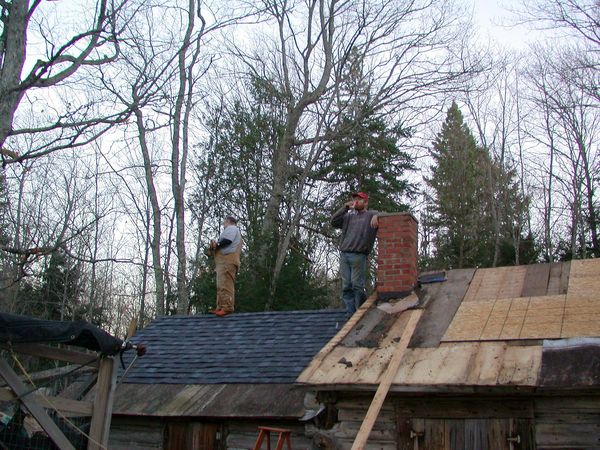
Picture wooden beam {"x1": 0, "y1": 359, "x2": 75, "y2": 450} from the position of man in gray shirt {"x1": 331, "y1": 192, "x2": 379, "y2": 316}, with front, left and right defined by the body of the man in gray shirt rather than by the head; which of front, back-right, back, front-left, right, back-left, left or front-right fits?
front-right

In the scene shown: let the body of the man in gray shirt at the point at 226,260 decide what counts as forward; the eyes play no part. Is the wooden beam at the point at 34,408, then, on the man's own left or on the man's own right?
on the man's own left

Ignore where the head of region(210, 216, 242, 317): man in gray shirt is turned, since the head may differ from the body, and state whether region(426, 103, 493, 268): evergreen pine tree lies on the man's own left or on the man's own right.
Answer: on the man's own right

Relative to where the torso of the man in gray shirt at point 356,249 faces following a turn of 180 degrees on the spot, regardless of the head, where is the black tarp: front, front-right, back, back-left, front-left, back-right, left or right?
back-left

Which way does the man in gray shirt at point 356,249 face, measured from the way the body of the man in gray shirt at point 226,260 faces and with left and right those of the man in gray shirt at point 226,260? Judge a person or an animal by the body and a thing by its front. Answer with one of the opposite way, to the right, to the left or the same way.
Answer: to the left

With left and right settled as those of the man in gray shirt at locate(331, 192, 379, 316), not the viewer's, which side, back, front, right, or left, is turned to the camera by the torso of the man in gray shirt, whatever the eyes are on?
front

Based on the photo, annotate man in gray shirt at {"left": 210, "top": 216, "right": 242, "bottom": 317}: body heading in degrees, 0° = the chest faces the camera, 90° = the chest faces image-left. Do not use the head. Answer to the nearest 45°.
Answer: approximately 90°

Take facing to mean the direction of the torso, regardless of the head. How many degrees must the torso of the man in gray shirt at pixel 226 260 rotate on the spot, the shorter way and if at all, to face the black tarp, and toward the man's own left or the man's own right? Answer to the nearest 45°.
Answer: approximately 90° to the man's own left

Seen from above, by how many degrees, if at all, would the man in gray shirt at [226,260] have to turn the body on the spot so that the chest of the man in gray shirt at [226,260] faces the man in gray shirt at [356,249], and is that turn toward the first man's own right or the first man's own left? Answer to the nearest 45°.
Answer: approximately 135° to the first man's own left

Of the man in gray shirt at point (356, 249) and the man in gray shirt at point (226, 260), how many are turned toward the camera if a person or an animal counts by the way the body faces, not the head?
1
